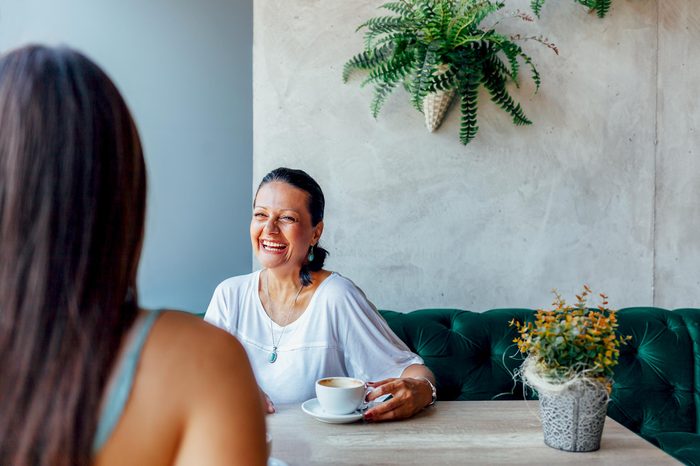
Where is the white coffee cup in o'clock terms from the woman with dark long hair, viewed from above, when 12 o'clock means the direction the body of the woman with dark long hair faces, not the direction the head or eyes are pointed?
The white coffee cup is roughly at 1 o'clock from the woman with dark long hair.

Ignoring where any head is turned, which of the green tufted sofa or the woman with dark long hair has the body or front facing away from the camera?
the woman with dark long hair

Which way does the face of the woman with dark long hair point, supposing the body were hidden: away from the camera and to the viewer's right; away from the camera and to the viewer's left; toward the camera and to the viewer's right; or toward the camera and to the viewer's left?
away from the camera and to the viewer's right

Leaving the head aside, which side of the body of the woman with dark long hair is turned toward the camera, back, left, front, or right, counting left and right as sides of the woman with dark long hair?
back

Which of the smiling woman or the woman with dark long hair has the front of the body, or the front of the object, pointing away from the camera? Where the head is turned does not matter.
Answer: the woman with dark long hair

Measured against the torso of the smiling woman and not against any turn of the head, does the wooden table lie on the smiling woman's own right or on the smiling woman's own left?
on the smiling woman's own left

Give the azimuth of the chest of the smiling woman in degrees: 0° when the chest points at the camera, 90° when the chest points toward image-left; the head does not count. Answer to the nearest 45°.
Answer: approximately 45°

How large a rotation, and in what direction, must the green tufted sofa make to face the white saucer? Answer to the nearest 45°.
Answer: approximately 45° to its right

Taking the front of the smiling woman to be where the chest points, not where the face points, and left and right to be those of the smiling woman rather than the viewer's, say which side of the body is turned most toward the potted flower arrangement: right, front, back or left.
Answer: left

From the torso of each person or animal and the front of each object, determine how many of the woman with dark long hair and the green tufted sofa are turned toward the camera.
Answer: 1
